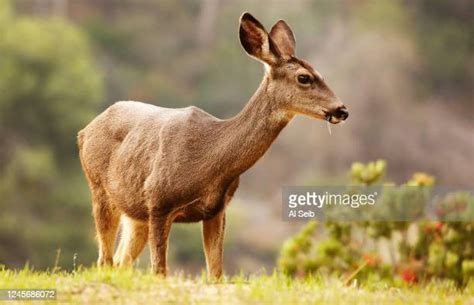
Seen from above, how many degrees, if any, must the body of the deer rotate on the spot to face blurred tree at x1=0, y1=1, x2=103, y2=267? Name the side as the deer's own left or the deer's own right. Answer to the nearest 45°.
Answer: approximately 135° to the deer's own left

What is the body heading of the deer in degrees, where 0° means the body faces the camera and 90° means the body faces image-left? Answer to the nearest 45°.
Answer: approximately 315°
